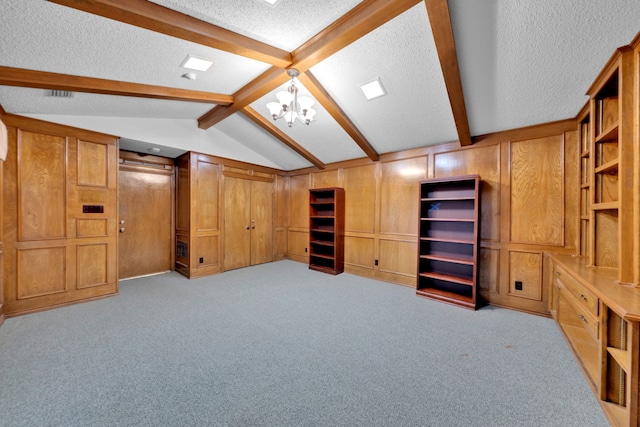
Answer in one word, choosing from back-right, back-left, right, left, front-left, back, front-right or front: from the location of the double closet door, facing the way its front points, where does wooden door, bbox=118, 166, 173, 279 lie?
back-right

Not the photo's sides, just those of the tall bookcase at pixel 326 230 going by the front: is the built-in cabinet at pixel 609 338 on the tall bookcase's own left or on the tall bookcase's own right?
on the tall bookcase's own left

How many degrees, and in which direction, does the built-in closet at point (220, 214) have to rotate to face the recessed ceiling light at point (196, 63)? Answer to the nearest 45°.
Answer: approximately 45° to its right

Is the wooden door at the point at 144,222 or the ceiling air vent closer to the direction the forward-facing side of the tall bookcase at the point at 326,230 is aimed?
the ceiling air vent

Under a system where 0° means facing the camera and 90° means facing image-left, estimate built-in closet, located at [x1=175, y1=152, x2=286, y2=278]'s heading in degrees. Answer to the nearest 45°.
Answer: approximately 315°

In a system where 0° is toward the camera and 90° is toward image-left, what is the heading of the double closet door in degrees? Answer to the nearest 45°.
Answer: approximately 315°

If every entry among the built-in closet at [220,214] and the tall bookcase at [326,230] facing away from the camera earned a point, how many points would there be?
0

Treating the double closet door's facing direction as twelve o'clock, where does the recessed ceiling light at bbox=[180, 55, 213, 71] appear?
The recessed ceiling light is roughly at 2 o'clock from the double closet door.

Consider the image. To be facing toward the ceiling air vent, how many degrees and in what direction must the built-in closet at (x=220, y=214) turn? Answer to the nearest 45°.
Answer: approximately 90° to its right

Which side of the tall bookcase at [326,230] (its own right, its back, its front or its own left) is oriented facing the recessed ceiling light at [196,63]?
front

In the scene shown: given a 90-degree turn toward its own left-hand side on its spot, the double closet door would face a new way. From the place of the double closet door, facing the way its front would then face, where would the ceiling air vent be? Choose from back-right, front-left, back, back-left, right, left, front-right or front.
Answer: back

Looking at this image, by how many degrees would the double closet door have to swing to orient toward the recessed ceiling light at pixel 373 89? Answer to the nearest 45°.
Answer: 0° — it already faces it

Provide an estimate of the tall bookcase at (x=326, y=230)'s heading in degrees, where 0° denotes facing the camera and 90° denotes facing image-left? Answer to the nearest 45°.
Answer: approximately 45°
